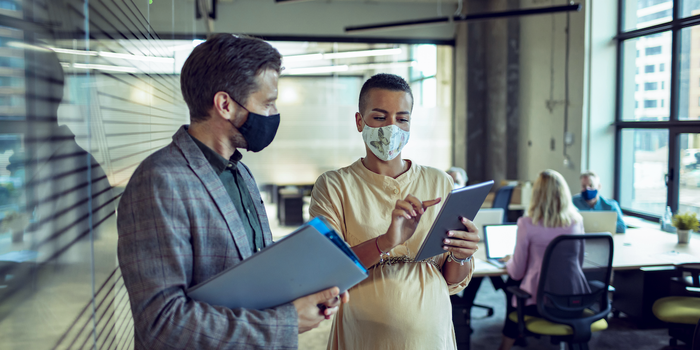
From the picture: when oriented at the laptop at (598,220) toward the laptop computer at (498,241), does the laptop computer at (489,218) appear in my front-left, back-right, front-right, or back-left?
front-right

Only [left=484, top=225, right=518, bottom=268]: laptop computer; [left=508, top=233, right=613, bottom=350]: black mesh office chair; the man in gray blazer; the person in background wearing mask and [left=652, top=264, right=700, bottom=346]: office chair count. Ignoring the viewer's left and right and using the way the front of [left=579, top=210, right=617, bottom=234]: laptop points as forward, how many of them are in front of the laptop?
1

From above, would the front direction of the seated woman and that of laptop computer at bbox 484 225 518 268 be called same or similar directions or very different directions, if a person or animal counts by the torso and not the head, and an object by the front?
very different directions

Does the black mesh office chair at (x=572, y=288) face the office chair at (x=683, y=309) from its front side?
no

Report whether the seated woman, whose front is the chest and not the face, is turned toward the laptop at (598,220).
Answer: no

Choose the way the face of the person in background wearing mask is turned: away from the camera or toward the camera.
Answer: toward the camera

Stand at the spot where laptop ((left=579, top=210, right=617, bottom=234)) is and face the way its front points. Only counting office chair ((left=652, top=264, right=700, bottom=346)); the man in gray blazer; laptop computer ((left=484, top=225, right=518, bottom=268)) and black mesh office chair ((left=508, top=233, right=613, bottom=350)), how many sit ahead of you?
0

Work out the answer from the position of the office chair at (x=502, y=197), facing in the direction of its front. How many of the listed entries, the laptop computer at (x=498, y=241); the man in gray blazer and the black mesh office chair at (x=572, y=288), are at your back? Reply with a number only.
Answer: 0

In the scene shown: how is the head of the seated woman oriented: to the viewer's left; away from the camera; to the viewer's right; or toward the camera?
away from the camera

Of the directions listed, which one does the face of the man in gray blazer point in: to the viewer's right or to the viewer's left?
to the viewer's right

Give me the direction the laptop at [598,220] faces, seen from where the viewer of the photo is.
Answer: facing away from the viewer

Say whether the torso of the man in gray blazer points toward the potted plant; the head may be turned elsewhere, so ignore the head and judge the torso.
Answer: no

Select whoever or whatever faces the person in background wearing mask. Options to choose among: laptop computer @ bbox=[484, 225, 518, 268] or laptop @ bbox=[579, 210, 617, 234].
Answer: the laptop @ bbox=[579, 210, 617, 234]
